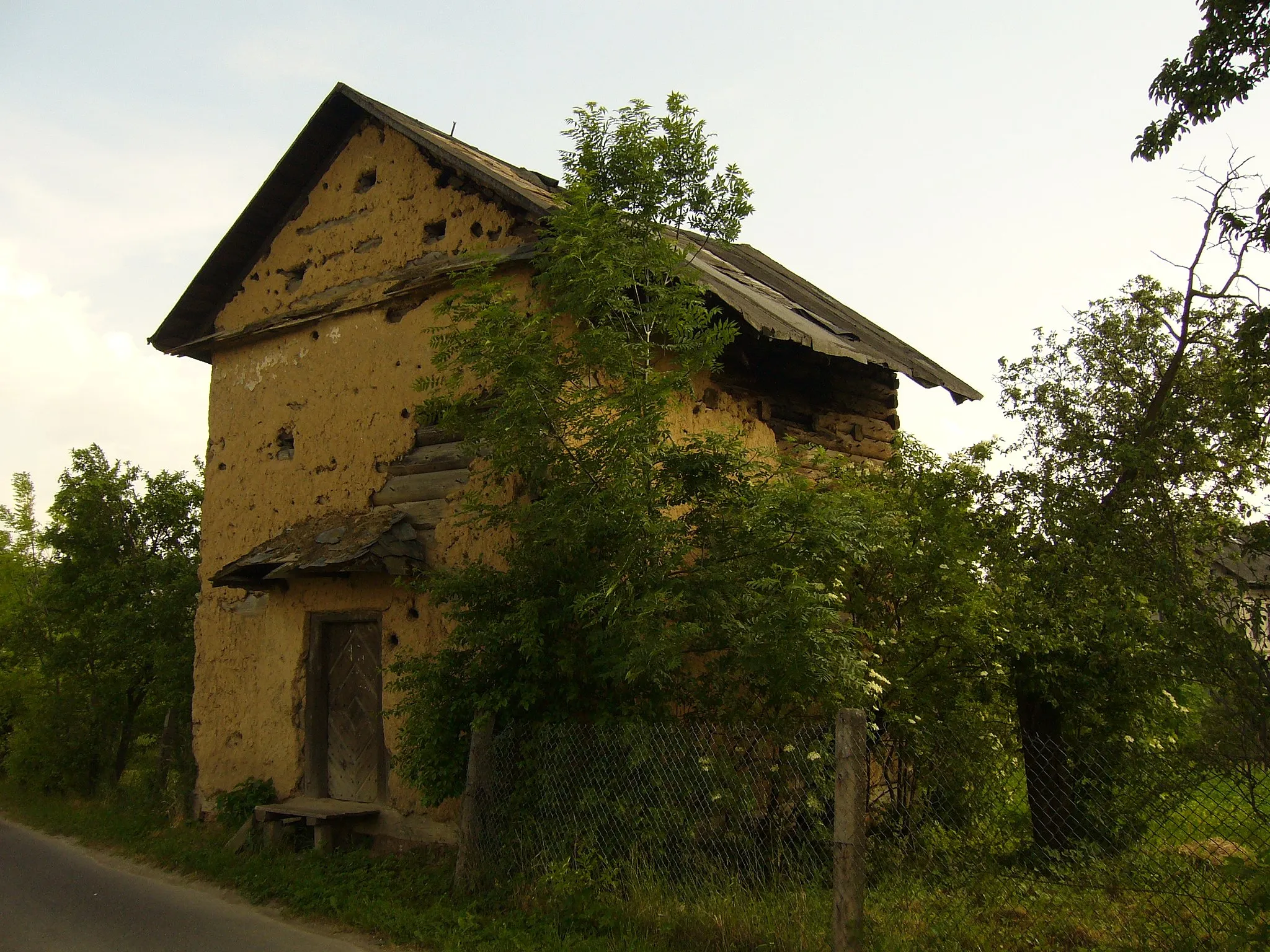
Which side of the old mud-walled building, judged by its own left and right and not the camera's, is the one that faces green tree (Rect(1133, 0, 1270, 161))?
left

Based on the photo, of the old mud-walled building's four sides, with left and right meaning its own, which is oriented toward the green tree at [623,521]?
left

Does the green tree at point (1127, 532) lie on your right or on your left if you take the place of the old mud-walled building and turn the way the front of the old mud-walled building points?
on your left

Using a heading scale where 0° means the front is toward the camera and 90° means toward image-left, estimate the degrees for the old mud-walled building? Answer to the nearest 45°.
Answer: approximately 45°
